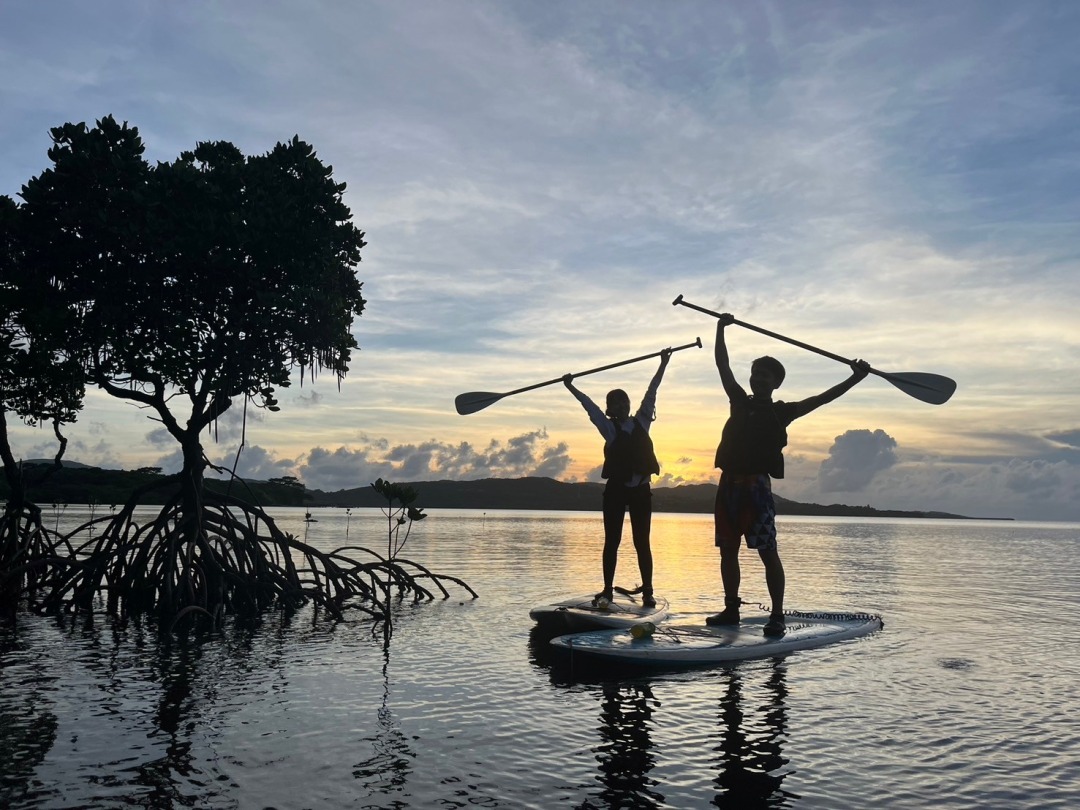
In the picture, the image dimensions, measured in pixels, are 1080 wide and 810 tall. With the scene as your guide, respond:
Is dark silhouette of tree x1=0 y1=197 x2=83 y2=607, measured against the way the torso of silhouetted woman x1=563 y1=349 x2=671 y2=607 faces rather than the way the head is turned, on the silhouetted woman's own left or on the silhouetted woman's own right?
on the silhouetted woman's own right

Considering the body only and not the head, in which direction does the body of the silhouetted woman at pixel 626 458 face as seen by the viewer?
toward the camera

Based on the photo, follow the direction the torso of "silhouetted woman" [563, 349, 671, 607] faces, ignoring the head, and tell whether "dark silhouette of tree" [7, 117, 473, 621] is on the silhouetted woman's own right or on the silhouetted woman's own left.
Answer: on the silhouetted woman's own right
